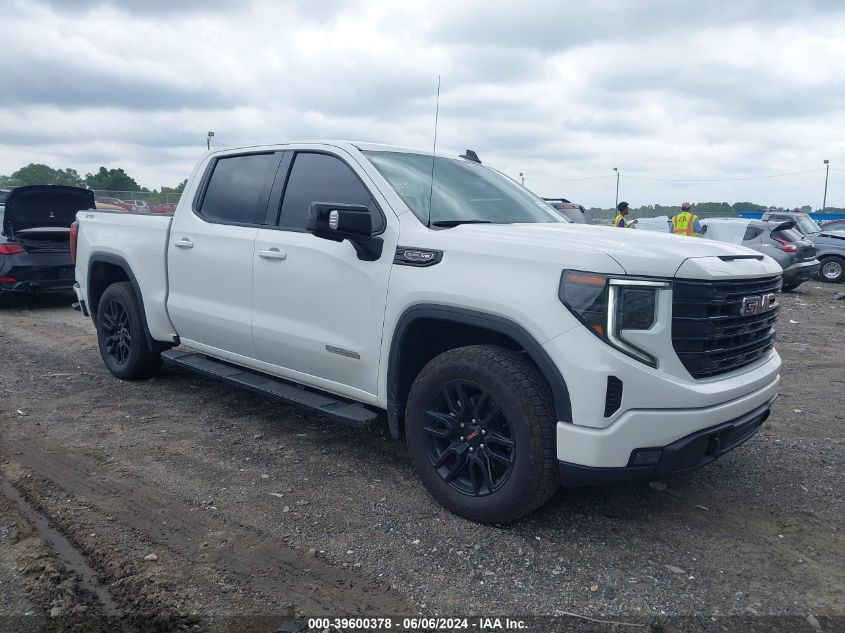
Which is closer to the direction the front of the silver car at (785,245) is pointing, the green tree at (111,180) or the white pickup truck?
the green tree

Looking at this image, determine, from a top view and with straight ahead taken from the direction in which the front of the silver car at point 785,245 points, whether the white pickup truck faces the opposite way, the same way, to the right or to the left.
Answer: the opposite way

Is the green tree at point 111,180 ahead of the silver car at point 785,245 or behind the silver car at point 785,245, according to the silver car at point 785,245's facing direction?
ahead

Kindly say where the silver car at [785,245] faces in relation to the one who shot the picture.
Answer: facing away from the viewer and to the left of the viewer

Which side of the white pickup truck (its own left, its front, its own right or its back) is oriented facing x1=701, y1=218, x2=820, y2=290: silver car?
left

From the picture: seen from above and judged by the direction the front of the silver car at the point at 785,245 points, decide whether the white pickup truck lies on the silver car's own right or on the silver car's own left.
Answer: on the silver car's own left

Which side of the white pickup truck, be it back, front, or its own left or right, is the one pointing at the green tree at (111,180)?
back

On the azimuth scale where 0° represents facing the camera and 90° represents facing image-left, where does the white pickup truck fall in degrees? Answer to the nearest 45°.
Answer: approximately 315°
